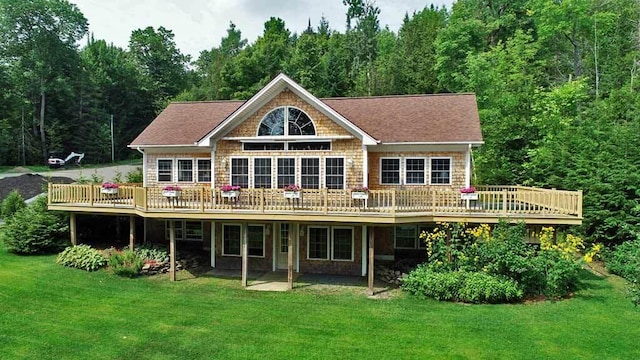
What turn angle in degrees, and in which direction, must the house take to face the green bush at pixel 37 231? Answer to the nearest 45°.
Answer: approximately 90° to its right

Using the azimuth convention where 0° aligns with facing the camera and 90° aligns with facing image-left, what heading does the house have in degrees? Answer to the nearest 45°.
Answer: approximately 0°

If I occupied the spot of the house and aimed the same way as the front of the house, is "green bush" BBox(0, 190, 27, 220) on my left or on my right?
on my right

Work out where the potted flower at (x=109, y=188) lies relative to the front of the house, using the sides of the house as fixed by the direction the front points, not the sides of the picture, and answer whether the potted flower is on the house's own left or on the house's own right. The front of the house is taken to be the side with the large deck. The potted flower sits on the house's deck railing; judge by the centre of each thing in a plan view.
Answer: on the house's own right

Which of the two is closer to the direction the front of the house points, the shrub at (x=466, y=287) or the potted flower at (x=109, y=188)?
the shrub

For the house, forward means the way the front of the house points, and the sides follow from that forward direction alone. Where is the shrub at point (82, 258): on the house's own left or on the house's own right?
on the house's own right
